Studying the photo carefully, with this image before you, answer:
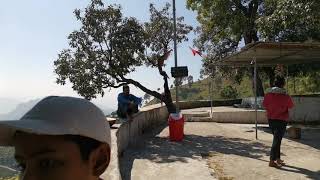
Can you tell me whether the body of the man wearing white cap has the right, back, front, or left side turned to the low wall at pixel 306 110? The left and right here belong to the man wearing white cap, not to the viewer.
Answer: back

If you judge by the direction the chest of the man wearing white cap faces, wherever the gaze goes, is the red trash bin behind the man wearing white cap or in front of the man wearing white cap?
behind

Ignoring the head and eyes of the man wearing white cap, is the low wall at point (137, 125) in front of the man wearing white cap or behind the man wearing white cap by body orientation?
behind

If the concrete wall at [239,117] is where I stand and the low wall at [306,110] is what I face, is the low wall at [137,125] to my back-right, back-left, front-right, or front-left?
back-right

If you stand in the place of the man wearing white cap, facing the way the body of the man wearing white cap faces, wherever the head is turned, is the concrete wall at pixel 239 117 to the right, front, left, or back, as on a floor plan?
back

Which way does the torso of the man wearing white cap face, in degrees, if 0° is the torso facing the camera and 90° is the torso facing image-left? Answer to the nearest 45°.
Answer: approximately 45°

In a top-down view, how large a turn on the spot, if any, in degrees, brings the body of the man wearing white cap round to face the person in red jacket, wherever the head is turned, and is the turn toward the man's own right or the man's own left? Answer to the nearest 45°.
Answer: approximately 180°
